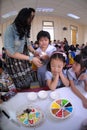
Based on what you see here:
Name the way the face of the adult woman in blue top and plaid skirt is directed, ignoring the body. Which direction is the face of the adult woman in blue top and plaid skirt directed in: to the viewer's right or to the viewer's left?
to the viewer's right

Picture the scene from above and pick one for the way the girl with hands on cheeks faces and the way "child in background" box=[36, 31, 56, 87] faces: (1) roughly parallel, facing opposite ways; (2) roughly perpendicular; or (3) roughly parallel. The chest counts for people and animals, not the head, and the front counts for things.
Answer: roughly parallel

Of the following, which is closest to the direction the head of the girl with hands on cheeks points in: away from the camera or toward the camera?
toward the camera

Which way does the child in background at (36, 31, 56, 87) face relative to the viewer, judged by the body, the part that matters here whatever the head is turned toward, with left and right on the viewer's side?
facing the viewer

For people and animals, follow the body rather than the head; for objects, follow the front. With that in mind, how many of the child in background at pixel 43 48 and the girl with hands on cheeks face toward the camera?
2

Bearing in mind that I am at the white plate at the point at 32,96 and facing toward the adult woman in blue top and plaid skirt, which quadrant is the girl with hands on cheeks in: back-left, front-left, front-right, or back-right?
front-right
